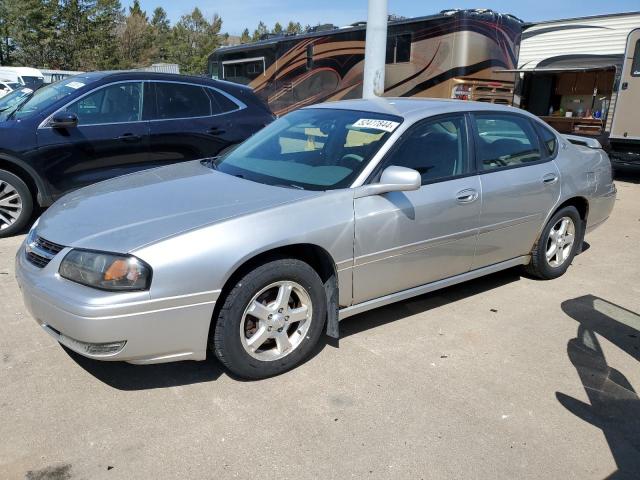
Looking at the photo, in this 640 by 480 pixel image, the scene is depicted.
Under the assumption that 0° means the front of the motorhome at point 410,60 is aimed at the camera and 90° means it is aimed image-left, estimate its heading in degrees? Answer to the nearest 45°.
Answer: approximately 135°

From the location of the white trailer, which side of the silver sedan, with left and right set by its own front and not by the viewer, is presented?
back

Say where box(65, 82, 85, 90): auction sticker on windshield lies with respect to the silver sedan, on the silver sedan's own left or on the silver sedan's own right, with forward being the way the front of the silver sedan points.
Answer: on the silver sedan's own right

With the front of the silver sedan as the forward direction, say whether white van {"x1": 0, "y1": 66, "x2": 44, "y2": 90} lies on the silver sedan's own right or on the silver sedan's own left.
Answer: on the silver sedan's own right

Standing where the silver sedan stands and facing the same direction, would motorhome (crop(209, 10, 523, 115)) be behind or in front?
behind

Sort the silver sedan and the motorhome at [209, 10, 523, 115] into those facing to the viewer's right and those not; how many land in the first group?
0

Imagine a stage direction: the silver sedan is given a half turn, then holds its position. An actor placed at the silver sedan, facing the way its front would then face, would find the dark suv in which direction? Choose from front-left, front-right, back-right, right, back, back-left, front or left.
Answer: left

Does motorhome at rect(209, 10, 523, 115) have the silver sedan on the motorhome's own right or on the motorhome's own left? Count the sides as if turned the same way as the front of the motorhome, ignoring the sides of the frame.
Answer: on the motorhome's own left

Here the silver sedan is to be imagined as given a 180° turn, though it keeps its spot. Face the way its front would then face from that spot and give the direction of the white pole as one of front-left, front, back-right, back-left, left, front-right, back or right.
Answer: front-left

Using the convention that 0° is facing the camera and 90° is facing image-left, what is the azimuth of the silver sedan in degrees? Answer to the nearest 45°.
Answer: approximately 45°
